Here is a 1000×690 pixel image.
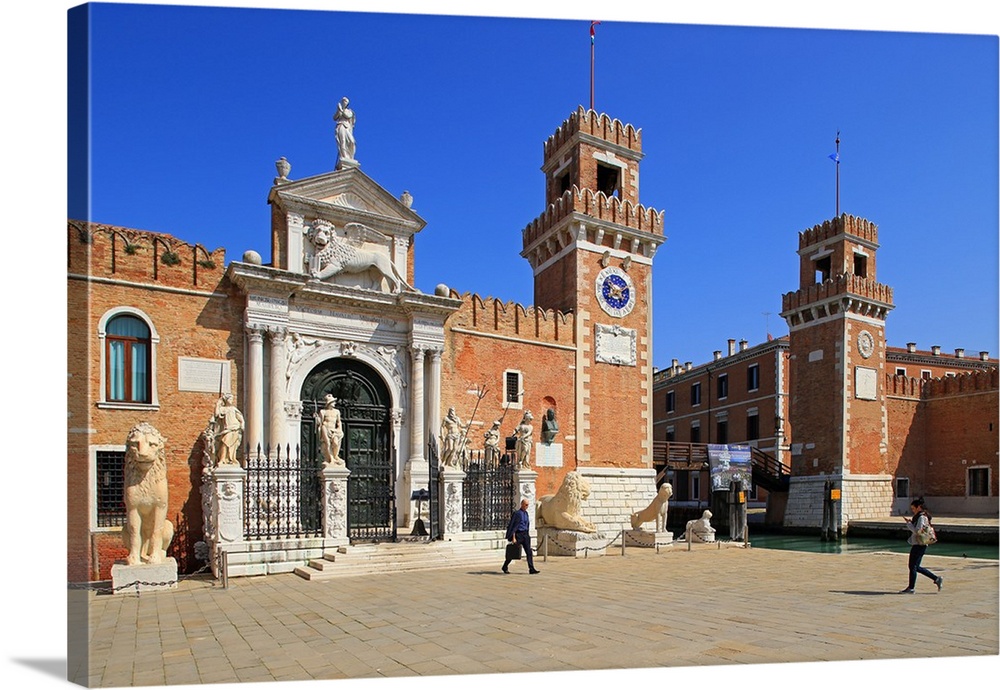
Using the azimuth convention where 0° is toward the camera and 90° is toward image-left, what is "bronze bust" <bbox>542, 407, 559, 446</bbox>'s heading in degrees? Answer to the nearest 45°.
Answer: approximately 315°

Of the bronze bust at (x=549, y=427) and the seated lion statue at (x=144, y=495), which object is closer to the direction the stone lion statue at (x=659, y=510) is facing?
the seated lion statue

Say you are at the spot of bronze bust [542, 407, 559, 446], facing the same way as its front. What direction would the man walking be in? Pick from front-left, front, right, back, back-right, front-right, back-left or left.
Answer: front-right

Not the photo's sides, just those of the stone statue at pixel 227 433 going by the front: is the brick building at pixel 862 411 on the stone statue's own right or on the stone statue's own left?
on the stone statue's own left

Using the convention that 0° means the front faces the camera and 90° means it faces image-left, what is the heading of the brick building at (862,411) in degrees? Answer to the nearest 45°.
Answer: approximately 315°

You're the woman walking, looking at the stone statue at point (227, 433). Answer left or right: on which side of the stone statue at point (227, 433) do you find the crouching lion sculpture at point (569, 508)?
right
